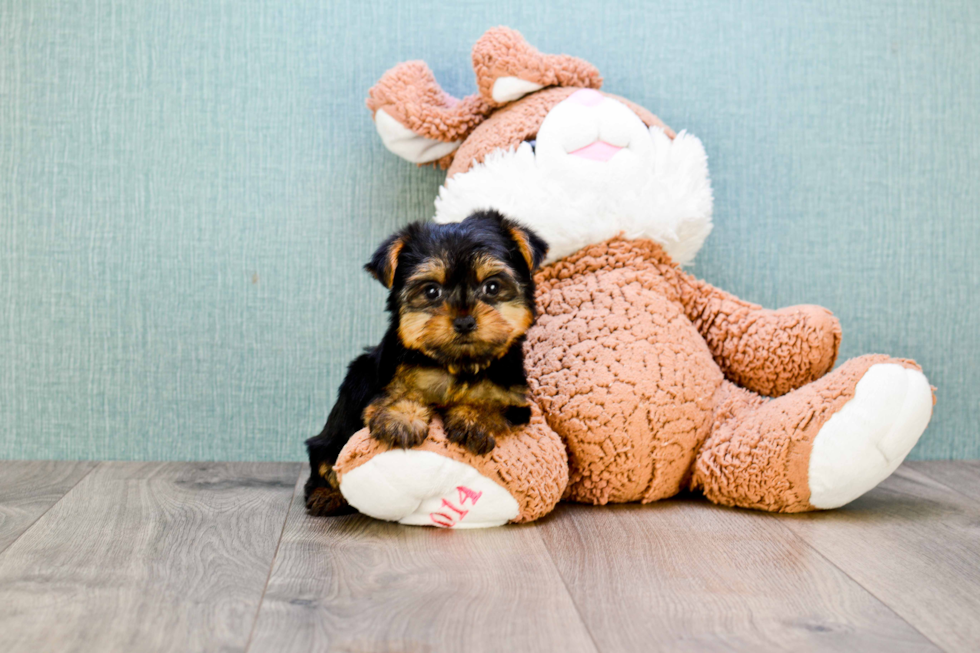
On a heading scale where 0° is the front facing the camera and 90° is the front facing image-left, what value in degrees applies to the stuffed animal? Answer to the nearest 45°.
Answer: approximately 0°
